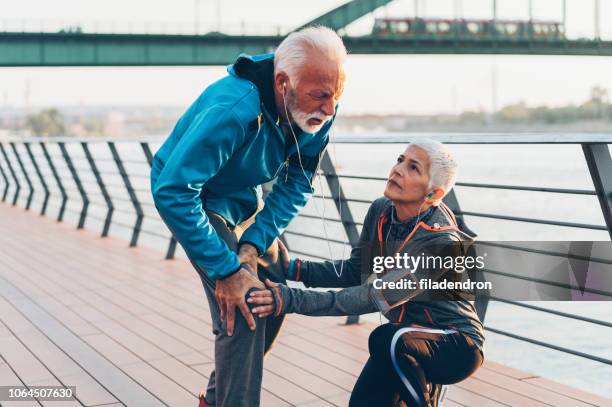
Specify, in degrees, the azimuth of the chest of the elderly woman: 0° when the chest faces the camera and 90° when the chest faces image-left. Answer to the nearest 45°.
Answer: approximately 45°

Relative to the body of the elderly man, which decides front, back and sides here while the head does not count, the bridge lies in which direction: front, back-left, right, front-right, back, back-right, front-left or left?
back-left

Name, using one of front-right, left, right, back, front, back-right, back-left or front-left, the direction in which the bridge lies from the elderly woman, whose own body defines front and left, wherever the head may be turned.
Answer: back-right

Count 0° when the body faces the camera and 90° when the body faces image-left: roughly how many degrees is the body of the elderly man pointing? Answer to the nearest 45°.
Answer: approximately 315°

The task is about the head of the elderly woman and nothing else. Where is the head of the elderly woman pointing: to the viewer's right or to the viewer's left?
to the viewer's left
